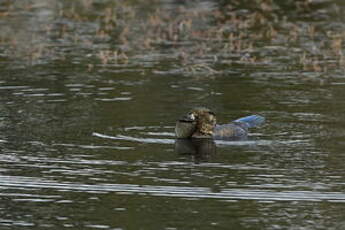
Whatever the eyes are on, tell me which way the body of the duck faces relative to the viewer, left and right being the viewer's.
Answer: facing to the left of the viewer
